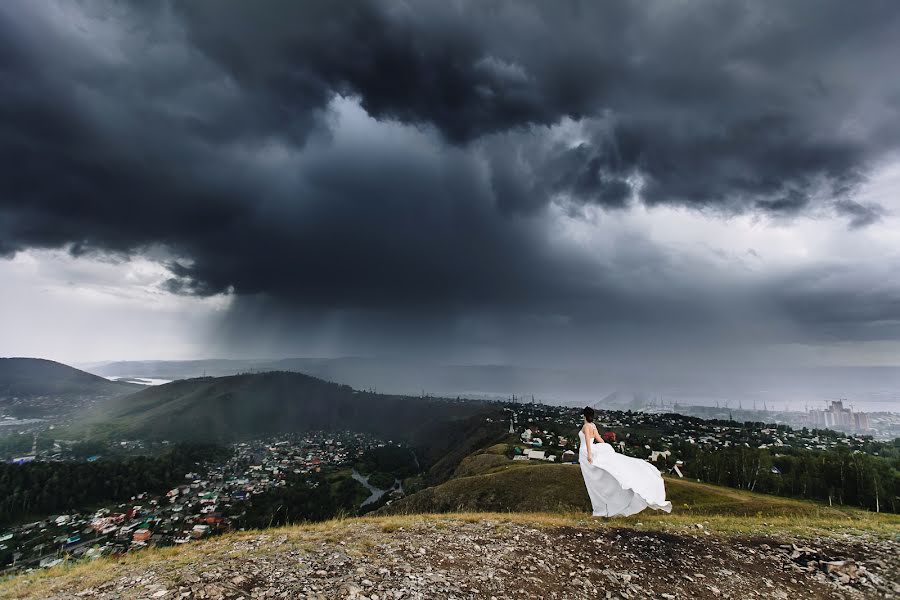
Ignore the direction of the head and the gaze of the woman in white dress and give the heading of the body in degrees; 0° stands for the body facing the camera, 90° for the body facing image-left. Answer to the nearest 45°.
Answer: approximately 135°
